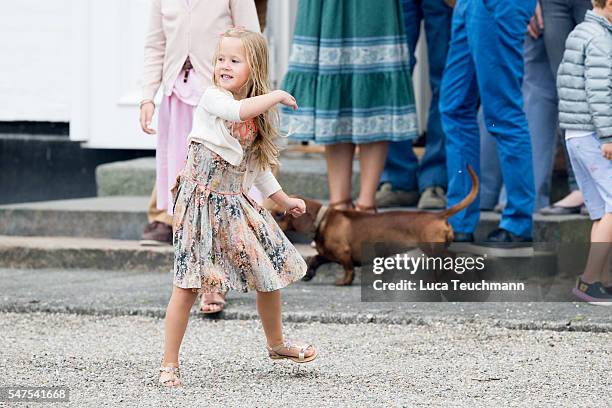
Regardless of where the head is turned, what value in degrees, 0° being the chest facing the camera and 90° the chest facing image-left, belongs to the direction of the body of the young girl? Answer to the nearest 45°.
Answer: approximately 315°

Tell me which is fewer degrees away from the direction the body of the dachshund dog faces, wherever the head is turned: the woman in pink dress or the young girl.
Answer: the woman in pink dress

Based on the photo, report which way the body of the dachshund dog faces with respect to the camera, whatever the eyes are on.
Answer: to the viewer's left

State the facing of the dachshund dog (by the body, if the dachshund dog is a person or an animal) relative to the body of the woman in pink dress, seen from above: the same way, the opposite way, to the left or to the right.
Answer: to the right

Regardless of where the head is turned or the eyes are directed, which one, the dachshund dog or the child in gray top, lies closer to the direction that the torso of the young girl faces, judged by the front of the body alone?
the child in gray top

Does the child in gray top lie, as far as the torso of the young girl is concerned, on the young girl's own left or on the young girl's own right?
on the young girl's own left

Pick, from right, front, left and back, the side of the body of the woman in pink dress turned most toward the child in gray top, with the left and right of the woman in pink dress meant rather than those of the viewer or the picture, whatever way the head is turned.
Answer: left

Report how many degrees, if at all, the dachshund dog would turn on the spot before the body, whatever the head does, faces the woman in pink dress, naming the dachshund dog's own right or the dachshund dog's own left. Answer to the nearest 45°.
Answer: approximately 45° to the dachshund dog's own left
